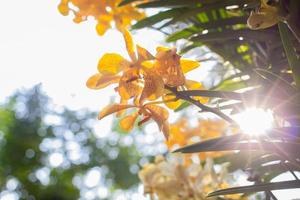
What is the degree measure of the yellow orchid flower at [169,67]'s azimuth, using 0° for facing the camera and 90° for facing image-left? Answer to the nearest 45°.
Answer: approximately 0°
